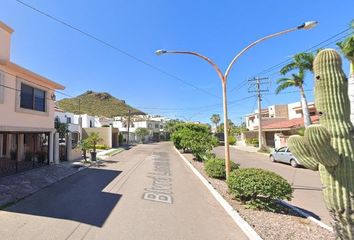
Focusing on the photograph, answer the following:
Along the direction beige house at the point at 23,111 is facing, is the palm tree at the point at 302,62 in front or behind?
in front

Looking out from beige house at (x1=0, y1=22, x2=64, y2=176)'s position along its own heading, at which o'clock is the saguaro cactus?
The saguaro cactus is roughly at 1 o'clock from the beige house.

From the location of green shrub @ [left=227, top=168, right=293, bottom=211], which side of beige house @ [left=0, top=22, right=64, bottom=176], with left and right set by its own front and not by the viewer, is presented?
front

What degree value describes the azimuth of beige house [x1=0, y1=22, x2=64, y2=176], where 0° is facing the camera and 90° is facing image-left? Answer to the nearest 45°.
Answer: approximately 315°
